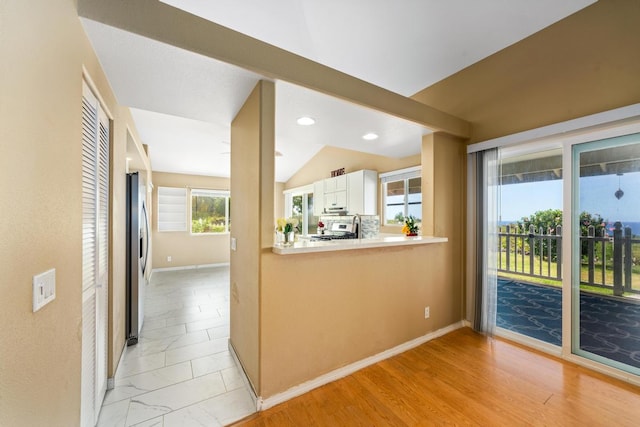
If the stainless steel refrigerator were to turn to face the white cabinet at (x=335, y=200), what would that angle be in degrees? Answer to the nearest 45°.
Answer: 0° — it already faces it

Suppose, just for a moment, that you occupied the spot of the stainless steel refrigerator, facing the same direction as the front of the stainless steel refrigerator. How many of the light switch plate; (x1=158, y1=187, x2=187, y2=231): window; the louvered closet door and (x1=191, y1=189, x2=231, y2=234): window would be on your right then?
2

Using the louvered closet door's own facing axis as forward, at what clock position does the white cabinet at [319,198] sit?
The white cabinet is roughly at 11 o'clock from the louvered closet door.

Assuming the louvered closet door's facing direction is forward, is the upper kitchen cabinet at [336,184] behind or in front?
in front

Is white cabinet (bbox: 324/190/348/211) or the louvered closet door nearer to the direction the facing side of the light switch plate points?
the white cabinet

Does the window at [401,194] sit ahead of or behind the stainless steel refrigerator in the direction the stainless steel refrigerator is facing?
ahead

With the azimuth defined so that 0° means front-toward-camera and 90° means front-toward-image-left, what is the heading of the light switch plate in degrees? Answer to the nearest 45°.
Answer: approximately 315°

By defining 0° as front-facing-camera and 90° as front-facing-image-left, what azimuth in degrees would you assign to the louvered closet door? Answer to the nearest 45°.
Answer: approximately 270°

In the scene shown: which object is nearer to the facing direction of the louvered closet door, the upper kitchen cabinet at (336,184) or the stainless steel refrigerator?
the upper kitchen cabinet

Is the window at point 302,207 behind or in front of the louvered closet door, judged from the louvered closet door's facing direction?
in front

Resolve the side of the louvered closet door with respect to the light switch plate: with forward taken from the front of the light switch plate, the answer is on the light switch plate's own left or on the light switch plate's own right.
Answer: on the light switch plate's own left

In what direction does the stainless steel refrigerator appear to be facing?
to the viewer's right

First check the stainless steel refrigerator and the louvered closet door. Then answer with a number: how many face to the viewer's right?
2

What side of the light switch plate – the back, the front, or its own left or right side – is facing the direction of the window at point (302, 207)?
left
